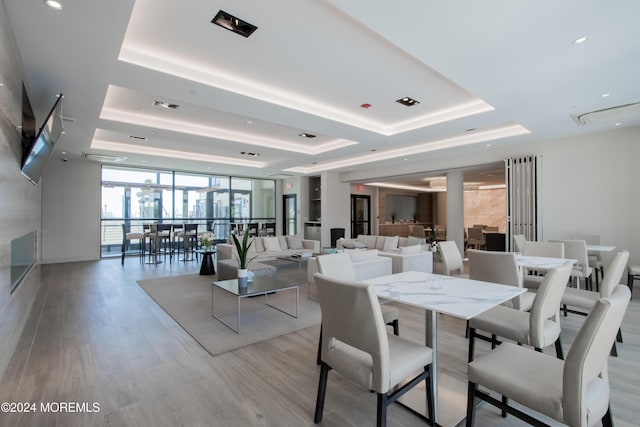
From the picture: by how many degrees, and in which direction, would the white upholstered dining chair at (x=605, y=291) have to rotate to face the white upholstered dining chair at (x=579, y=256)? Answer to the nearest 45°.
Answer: approximately 90° to its right

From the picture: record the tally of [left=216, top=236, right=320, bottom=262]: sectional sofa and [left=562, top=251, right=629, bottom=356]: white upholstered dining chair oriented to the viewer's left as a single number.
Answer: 1

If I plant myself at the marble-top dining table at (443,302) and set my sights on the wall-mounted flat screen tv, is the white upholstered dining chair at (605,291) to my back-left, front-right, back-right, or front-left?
back-right

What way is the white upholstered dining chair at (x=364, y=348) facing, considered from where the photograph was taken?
facing away from the viewer and to the right of the viewer

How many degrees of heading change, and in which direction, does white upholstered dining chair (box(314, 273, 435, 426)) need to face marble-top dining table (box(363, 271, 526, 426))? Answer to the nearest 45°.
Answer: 0° — it already faces it

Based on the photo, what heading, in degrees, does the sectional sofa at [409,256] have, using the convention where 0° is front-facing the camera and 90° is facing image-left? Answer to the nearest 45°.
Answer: approximately 45°

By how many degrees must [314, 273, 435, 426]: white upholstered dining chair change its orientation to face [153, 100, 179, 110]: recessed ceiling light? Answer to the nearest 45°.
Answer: approximately 90° to its left

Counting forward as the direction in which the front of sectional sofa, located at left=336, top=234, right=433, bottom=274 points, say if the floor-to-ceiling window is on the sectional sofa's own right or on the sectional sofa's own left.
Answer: on the sectional sofa's own right

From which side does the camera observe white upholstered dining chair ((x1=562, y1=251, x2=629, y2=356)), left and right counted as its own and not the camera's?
left

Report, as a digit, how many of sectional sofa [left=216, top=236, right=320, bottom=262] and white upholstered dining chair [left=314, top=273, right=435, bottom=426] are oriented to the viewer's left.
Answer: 0

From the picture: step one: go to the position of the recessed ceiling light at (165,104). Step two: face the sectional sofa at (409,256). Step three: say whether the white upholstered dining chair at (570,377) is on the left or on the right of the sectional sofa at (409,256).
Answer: right

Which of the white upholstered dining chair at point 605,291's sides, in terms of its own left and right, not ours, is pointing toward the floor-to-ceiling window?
front

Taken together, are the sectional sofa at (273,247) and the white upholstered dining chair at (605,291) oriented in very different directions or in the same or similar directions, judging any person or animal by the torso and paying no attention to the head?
very different directions
